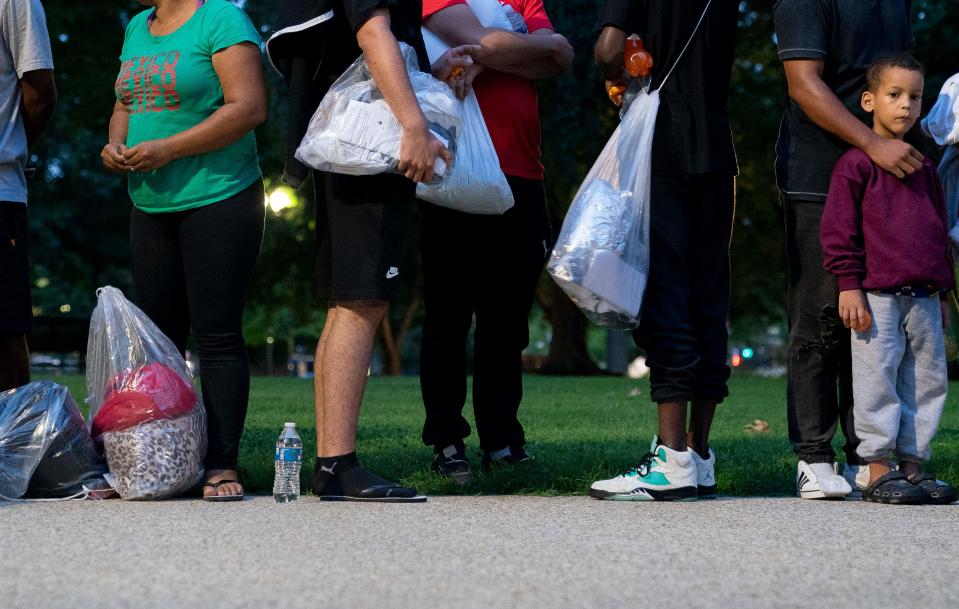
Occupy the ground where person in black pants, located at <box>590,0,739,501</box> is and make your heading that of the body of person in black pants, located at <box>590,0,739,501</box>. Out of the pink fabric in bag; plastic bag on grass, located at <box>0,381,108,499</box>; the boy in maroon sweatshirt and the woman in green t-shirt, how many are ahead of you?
3

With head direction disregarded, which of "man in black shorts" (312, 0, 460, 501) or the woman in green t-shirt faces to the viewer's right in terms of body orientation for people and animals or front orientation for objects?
the man in black shorts

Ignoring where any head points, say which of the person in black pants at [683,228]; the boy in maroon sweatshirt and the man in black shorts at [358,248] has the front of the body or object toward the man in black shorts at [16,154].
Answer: the person in black pants

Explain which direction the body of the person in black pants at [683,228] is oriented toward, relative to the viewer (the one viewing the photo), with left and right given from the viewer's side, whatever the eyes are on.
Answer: facing to the left of the viewer

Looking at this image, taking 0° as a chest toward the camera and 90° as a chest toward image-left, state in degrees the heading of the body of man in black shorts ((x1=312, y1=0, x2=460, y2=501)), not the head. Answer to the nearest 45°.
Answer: approximately 270°

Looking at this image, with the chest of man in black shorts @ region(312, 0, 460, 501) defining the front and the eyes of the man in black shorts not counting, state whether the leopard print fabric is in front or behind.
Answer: behind

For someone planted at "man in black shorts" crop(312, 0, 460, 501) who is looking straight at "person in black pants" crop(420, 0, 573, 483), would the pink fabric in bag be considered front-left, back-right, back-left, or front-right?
back-left

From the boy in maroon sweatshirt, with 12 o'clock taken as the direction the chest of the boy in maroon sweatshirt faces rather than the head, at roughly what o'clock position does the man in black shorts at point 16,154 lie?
The man in black shorts is roughly at 4 o'clock from the boy in maroon sweatshirt.

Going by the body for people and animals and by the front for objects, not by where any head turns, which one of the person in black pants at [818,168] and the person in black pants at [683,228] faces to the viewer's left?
the person in black pants at [683,228]

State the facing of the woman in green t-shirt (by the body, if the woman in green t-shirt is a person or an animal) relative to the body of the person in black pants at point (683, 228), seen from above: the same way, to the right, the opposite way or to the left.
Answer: to the left
